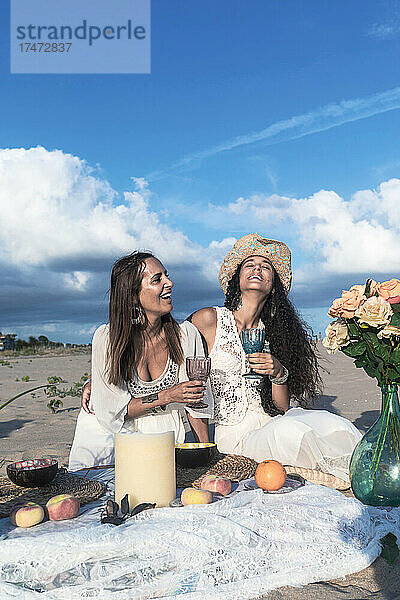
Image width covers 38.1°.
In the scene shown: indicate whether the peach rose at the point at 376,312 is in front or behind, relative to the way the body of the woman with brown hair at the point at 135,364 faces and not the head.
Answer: in front

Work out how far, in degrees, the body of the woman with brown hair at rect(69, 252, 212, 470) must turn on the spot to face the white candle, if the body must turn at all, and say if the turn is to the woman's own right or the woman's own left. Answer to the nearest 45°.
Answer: approximately 45° to the woman's own right

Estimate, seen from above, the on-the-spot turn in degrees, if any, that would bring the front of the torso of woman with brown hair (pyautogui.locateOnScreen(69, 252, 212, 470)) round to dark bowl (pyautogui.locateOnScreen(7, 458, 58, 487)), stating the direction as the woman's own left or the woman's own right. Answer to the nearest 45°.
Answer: approximately 45° to the woman's own right

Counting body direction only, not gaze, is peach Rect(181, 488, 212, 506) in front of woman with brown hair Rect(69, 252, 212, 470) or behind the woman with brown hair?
in front

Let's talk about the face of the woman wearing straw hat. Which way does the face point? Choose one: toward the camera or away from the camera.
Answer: toward the camera

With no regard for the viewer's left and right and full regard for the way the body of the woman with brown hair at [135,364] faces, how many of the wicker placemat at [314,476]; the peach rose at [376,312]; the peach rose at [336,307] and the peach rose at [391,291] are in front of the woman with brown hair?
4

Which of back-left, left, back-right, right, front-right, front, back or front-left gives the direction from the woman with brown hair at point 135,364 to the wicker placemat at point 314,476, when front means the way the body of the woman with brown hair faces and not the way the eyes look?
front
